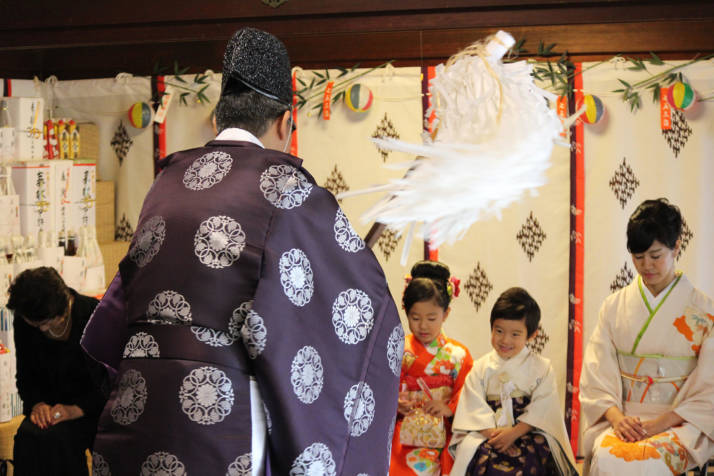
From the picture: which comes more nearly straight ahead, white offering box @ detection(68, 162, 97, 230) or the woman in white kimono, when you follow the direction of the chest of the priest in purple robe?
the woman in white kimono

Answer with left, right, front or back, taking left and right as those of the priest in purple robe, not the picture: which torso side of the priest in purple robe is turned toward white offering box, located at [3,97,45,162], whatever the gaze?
left

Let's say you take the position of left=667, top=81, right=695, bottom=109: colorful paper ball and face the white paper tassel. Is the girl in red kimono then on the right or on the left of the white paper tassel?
right

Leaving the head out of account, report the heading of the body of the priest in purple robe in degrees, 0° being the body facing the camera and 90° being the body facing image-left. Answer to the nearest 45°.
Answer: approximately 225°

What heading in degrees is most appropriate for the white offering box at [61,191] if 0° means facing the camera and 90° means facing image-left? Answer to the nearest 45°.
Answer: approximately 0°

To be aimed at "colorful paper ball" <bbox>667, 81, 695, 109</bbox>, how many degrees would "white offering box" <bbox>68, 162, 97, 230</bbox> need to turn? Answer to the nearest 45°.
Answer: approximately 45° to its left

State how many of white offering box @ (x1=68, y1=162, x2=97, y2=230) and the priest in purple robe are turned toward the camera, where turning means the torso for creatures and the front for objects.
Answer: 1
